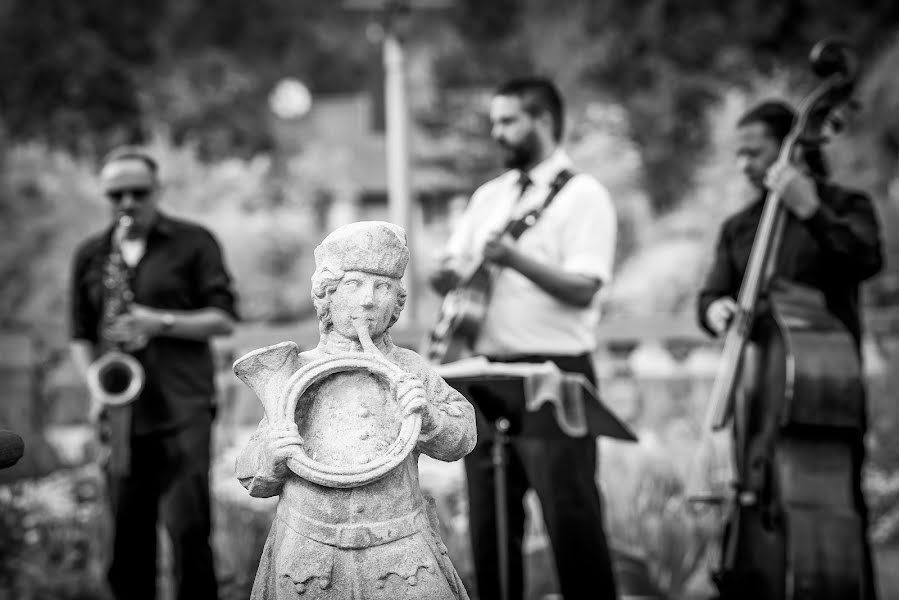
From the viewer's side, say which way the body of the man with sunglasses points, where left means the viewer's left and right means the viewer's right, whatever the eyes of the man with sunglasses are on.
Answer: facing the viewer and to the left of the viewer

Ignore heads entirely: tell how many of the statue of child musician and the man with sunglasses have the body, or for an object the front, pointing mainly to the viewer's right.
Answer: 0

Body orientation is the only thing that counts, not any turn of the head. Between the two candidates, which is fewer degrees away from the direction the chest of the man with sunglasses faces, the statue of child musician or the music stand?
the statue of child musician

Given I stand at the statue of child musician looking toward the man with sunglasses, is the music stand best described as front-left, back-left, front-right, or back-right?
front-right

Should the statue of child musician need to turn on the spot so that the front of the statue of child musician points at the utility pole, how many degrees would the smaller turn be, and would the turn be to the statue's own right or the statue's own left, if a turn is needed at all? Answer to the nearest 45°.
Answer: approximately 180°

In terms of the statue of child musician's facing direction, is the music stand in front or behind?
behind

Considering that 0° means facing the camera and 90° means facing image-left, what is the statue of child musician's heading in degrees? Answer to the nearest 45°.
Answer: approximately 0°

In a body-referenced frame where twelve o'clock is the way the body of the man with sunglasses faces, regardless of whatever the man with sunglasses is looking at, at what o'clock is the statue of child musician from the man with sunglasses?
The statue of child musician is roughly at 10 o'clock from the man with sunglasses.

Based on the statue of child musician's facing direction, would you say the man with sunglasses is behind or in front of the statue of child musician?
behind
